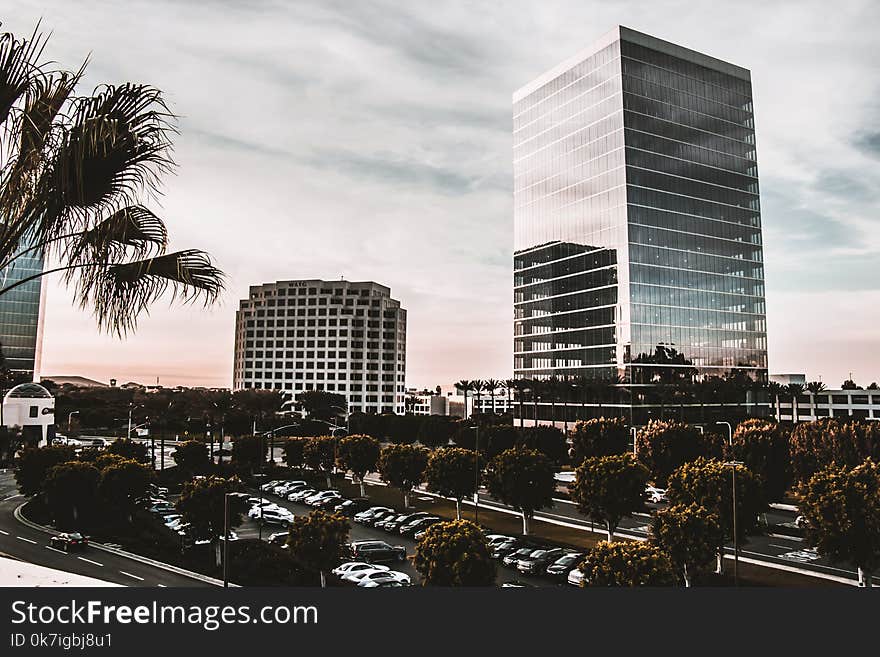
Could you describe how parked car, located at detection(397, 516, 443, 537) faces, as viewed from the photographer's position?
facing the viewer and to the left of the viewer

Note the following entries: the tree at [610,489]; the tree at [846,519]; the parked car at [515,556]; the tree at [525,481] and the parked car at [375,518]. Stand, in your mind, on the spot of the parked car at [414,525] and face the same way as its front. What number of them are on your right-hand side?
1

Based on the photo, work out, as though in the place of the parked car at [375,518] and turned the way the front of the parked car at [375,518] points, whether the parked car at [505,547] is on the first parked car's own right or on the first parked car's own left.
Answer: on the first parked car's own left

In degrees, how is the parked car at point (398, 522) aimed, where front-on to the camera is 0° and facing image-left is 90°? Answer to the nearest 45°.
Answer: approximately 45°

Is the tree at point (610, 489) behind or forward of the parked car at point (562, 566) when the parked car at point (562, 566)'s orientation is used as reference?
behind

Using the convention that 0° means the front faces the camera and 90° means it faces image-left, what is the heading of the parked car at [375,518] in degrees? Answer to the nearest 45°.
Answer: approximately 45°

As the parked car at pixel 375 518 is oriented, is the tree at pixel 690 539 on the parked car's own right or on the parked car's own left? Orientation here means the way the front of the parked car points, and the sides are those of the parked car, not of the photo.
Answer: on the parked car's own left

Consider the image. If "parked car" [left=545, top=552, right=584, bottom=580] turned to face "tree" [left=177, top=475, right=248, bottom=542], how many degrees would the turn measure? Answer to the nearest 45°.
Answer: approximately 45° to its right

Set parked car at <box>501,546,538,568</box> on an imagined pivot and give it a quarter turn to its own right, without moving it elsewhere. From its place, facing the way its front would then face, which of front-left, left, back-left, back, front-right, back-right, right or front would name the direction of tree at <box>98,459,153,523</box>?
front-left

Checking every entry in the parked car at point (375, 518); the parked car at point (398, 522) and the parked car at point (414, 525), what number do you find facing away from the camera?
0

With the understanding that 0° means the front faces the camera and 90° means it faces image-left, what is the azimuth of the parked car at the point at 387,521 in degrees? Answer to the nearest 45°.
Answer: approximately 45°

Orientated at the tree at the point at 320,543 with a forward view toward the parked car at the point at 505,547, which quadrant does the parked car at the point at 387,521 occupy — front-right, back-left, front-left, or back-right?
front-left

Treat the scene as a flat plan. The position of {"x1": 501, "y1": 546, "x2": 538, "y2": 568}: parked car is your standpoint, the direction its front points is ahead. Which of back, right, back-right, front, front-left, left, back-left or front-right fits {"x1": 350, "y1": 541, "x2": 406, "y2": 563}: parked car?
front-right
